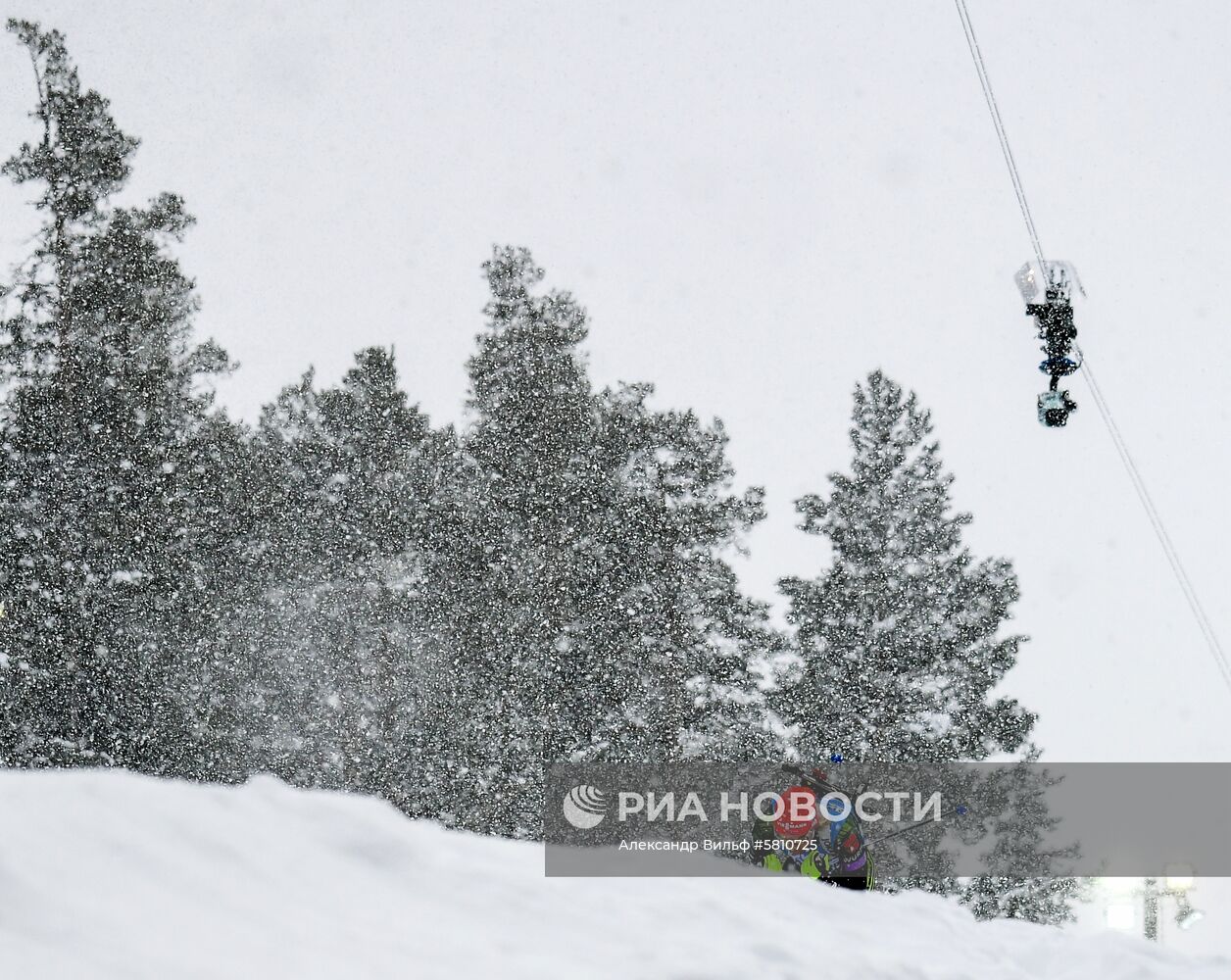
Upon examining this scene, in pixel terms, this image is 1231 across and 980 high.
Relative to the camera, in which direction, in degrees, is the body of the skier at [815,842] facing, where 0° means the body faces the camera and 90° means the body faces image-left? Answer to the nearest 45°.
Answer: approximately 45°

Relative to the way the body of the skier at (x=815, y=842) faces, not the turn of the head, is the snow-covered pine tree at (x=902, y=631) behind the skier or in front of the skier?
behind

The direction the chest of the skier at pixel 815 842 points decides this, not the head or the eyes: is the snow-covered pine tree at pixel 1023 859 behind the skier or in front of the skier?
behind

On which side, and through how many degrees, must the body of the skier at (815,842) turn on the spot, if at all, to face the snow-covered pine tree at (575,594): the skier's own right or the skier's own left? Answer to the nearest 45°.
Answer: approximately 90° to the skier's own right
